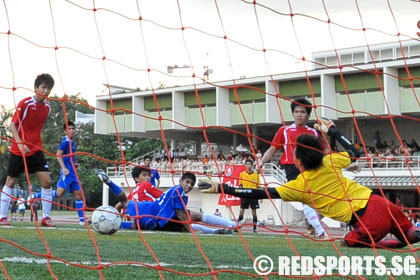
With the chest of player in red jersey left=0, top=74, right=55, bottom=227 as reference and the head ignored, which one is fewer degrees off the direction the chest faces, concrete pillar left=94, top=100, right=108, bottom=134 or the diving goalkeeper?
the diving goalkeeper

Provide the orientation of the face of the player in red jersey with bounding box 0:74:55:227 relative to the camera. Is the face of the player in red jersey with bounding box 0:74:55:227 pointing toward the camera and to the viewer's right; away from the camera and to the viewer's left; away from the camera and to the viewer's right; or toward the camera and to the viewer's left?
toward the camera and to the viewer's right

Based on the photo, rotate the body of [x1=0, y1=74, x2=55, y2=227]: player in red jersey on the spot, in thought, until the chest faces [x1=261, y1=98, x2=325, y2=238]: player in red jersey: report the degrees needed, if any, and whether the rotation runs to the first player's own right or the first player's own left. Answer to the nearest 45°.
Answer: approximately 45° to the first player's own left

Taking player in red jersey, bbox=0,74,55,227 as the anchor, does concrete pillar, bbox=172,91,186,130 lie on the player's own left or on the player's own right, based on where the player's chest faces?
on the player's own left

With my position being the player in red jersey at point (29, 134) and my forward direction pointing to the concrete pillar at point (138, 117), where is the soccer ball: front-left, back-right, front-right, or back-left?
back-right

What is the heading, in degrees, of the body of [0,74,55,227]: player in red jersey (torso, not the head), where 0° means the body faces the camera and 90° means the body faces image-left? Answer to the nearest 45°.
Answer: approximately 315°

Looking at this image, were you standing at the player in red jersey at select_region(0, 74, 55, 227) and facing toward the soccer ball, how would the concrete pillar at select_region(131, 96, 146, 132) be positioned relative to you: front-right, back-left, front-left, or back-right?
back-left

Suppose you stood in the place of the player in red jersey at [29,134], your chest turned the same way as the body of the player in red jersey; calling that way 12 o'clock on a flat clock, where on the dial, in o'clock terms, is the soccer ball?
The soccer ball is roughly at 12 o'clock from the player in red jersey.

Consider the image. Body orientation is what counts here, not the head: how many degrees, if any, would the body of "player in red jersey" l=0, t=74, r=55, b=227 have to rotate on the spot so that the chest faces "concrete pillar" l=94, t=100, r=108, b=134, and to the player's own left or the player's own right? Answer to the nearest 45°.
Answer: approximately 135° to the player's own left

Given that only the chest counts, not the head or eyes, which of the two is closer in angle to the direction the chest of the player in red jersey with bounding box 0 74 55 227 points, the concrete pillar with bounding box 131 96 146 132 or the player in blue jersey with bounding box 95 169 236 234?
the player in blue jersey

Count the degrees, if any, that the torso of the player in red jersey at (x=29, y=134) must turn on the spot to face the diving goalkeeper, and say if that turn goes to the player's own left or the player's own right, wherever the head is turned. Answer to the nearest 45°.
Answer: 0° — they already face them

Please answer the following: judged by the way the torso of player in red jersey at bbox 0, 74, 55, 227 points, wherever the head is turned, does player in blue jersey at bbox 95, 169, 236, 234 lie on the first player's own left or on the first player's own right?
on the first player's own left
